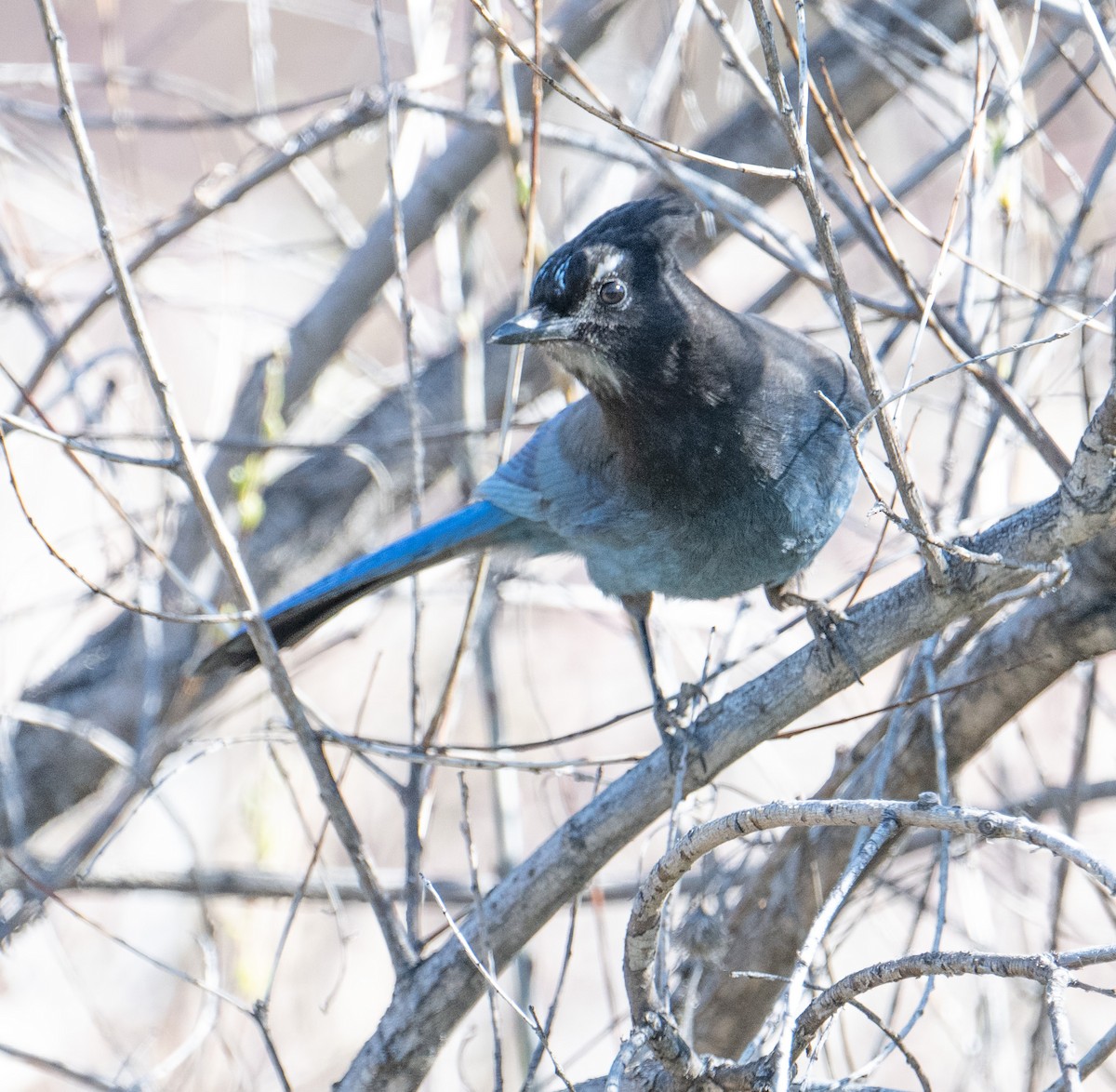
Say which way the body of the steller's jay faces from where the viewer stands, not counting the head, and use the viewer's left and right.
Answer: facing the viewer and to the right of the viewer
